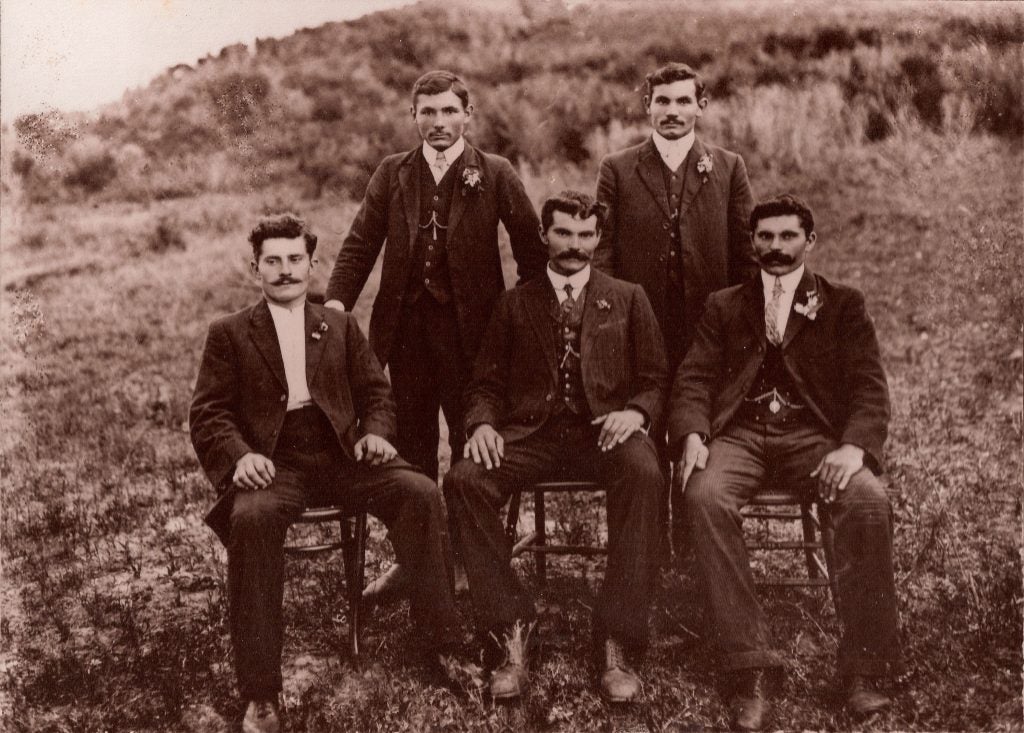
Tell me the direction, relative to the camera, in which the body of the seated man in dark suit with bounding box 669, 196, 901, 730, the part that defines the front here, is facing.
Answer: toward the camera

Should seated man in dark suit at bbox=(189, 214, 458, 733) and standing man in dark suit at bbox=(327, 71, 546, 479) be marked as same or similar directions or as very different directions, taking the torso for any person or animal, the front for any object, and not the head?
same or similar directions

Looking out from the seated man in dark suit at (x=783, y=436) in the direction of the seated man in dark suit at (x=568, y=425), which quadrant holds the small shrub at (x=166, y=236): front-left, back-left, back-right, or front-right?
front-right

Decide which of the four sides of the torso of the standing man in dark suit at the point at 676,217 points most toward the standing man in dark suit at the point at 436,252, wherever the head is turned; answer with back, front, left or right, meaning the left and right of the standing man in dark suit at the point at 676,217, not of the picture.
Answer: right

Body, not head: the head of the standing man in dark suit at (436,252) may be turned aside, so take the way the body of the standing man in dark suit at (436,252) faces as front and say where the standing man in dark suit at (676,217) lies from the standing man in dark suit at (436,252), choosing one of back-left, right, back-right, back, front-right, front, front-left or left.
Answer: left

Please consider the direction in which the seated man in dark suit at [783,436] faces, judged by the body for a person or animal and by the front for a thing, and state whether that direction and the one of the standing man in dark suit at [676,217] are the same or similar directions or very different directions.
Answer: same or similar directions

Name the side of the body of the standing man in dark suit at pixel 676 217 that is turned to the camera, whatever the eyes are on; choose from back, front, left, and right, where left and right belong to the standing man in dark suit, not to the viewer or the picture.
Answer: front

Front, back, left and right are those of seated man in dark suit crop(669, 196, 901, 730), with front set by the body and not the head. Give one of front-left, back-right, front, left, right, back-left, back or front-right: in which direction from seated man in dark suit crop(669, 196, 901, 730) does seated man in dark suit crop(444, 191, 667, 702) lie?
right

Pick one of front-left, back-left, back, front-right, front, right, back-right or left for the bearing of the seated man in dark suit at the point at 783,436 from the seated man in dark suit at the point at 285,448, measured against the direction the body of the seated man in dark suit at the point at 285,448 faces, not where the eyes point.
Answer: left

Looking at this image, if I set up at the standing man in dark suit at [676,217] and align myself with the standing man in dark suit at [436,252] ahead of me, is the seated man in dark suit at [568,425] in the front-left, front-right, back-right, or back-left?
front-left

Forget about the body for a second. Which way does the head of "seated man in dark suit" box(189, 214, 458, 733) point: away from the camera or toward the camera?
toward the camera

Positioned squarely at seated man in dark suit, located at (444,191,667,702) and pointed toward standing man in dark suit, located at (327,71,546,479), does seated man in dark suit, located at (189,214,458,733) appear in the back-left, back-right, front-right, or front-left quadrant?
front-left

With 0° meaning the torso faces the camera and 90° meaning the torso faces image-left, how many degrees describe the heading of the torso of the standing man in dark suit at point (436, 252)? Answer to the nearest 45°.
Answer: approximately 0°

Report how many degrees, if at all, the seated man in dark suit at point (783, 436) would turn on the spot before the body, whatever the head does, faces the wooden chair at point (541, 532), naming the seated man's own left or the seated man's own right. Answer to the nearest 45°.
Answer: approximately 90° to the seated man's own right

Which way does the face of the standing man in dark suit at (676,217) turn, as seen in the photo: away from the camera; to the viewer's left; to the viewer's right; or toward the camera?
toward the camera

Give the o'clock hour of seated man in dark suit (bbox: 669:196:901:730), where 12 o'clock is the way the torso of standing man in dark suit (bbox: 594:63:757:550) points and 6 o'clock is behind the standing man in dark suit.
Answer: The seated man in dark suit is roughly at 11 o'clock from the standing man in dark suit.

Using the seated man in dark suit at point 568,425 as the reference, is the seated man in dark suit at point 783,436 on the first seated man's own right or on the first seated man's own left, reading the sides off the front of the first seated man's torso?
on the first seated man's own left
